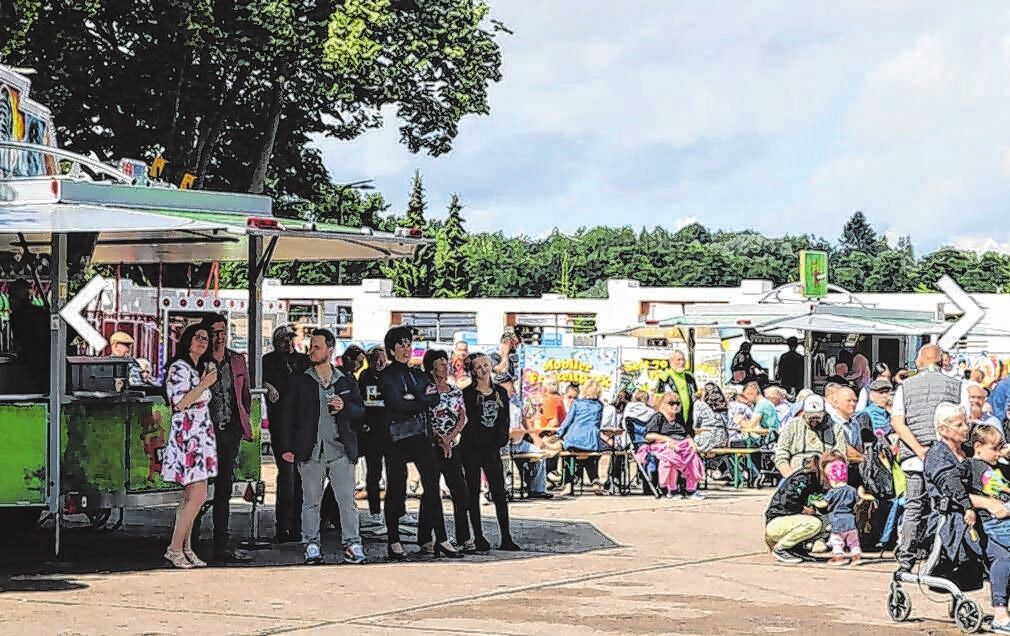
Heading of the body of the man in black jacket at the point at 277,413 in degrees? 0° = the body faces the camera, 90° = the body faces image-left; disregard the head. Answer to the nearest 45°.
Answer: approximately 315°

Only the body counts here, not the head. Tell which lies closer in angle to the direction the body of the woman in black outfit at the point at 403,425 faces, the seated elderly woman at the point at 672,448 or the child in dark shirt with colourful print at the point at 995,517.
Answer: the child in dark shirt with colourful print
